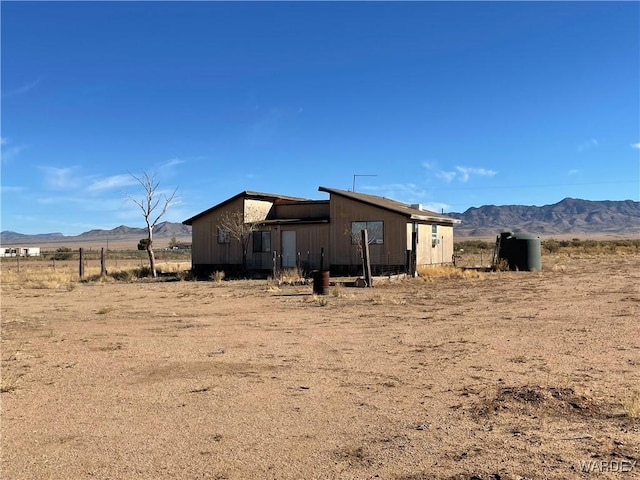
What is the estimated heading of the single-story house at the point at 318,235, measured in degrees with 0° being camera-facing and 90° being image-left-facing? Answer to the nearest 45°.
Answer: approximately 0°

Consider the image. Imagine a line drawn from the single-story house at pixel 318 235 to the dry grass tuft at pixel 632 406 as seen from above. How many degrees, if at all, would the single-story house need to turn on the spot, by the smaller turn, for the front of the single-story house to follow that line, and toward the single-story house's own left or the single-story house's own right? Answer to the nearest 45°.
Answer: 0° — it already faces it

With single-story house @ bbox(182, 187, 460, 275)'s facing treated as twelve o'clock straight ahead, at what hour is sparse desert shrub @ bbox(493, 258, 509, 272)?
The sparse desert shrub is roughly at 9 o'clock from the single-story house.

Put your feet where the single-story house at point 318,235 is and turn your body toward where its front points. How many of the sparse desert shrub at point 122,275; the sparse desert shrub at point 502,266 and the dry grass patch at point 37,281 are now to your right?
2

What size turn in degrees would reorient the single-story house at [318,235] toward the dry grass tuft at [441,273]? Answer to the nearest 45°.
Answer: approximately 90° to its left

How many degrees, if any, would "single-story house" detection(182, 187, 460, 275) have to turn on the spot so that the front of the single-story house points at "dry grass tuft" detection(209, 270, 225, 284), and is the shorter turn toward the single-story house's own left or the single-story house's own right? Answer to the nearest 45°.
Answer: approximately 90° to the single-story house's own right

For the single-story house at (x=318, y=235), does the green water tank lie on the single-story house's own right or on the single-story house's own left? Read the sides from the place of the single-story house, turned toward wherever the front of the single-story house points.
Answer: on the single-story house's own left

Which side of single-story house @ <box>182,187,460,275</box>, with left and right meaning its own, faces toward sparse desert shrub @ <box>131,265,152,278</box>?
right

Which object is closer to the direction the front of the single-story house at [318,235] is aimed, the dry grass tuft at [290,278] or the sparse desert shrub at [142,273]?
the dry grass tuft
